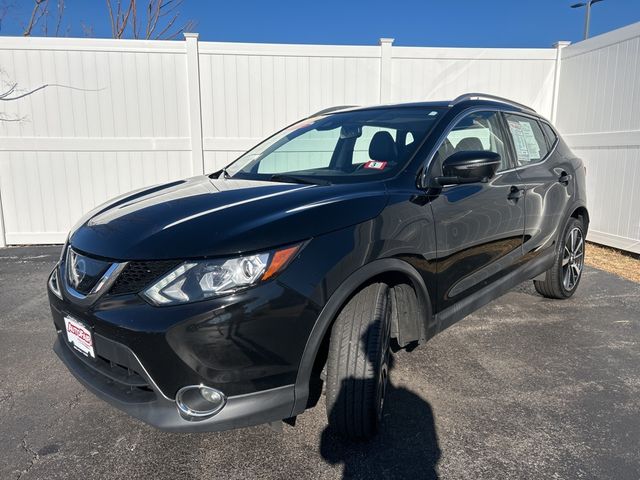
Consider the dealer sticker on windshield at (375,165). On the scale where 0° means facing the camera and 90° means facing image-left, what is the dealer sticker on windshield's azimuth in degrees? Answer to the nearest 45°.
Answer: approximately 45°

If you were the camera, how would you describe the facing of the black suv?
facing the viewer and to the left of the viewer

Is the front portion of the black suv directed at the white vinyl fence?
no

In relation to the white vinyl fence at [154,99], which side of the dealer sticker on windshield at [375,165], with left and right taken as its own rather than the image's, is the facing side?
right
